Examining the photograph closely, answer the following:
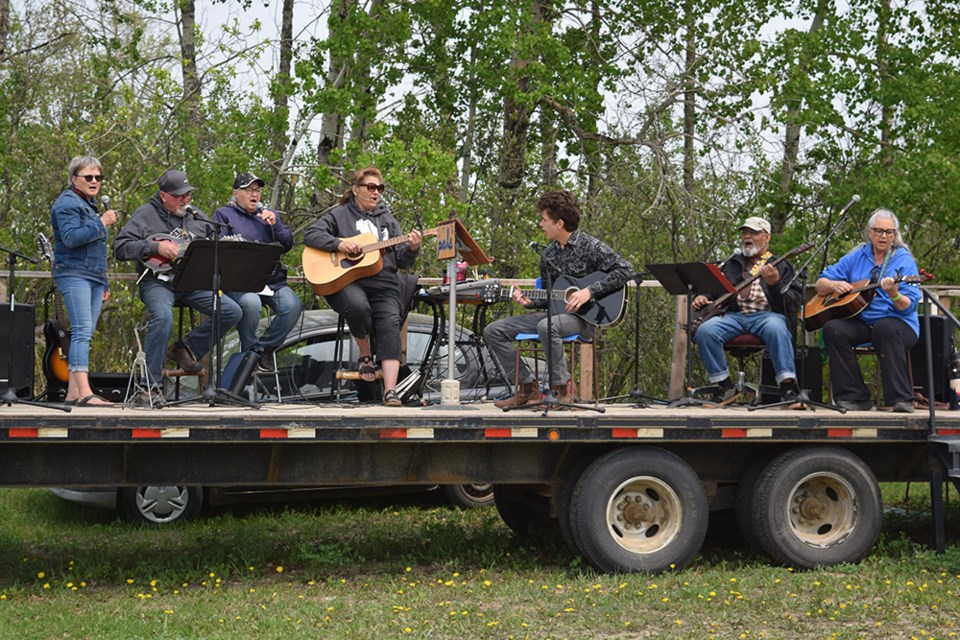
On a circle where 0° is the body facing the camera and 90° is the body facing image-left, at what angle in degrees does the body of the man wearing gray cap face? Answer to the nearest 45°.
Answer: approximately 315°

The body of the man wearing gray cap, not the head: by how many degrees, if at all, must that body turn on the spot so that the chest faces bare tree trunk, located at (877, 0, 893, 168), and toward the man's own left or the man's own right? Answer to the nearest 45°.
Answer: approximately 90° to the man's own left

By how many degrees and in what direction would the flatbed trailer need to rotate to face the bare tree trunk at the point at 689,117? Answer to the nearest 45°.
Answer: approximately 90° to its right

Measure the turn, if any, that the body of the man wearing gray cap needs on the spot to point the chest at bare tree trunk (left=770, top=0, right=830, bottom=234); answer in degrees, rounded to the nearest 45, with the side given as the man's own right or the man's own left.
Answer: approximately 90° to the man's own left

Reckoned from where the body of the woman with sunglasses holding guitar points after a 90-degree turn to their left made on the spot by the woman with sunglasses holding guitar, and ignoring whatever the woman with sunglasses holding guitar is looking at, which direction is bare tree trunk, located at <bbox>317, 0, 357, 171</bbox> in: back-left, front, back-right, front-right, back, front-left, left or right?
front-left

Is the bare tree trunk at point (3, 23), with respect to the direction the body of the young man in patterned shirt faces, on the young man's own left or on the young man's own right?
on the young man's own right
